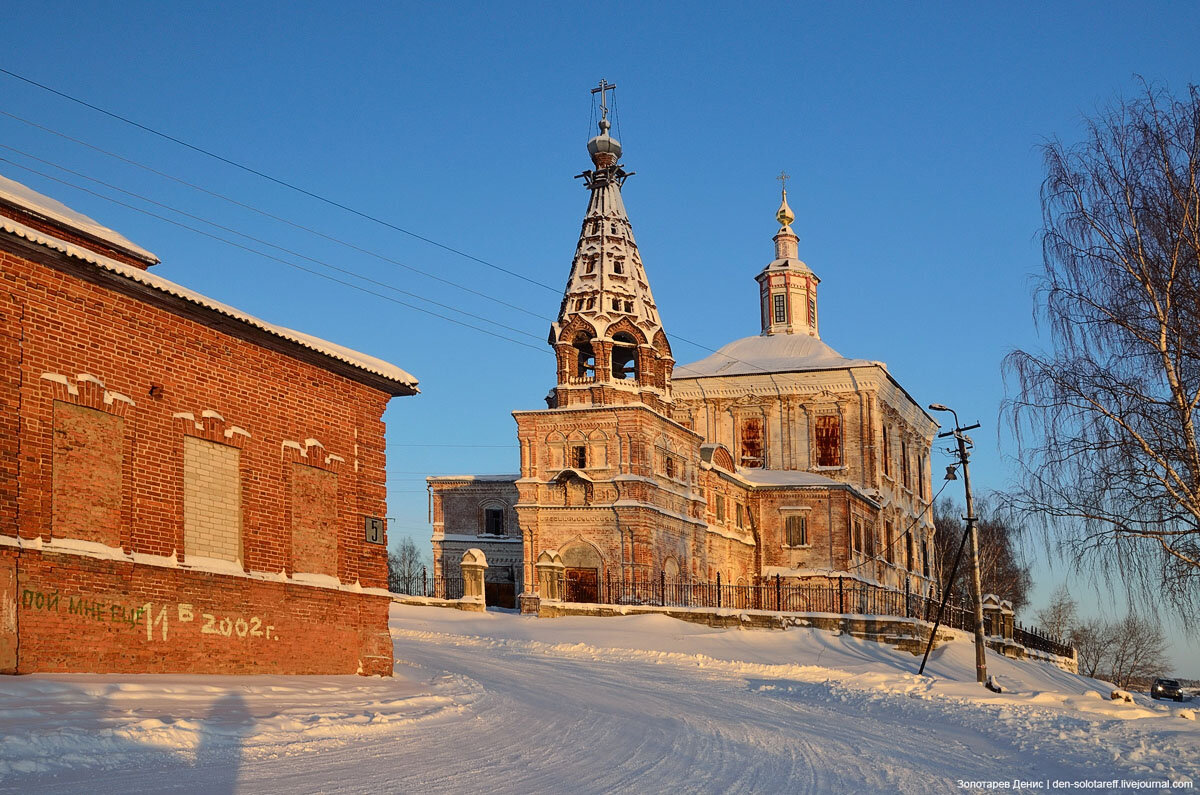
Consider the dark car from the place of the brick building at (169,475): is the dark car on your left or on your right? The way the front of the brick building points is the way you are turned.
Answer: on your left

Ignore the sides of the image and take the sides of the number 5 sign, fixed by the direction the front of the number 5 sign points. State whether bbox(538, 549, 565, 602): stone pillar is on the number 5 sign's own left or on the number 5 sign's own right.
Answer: on the number 5 sign's own left

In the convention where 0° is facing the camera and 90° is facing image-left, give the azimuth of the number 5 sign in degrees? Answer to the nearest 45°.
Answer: approximately 315°

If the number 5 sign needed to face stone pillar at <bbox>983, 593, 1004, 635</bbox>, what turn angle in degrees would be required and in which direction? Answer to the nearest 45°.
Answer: approximately 90° to its left

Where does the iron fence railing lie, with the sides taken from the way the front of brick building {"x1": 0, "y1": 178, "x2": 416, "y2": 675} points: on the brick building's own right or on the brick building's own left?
on the brick building's own left

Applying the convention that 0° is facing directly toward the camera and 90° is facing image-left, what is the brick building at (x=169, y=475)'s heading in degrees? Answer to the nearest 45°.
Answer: approximately 315°
